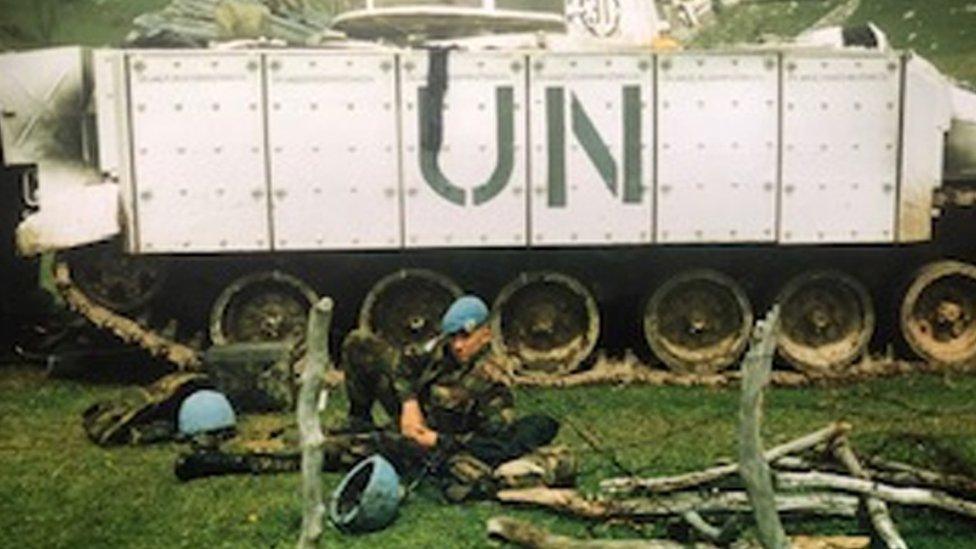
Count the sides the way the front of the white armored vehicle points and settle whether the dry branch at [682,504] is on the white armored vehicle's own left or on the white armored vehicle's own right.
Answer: on the white armored vehicle's own right

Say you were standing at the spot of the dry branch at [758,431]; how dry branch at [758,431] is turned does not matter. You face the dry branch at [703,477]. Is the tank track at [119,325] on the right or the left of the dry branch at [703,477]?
left

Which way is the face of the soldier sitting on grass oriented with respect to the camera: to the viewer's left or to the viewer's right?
to the viewer's left

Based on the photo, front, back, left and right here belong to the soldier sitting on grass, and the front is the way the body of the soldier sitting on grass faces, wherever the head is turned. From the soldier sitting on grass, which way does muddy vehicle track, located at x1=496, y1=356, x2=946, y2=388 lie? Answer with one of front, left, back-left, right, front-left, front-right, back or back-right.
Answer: back-left

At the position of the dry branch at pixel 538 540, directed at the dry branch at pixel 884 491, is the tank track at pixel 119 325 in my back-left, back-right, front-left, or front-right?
back-left
